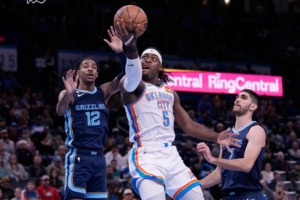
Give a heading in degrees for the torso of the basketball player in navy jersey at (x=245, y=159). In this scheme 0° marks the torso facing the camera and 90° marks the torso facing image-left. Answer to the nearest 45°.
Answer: approximately 45°

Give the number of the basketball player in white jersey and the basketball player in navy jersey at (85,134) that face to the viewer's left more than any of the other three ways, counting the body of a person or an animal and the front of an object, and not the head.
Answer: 0

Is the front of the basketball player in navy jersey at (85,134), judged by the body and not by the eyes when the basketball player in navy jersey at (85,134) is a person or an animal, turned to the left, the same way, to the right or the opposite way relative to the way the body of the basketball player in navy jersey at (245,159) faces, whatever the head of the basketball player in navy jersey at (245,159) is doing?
to the left

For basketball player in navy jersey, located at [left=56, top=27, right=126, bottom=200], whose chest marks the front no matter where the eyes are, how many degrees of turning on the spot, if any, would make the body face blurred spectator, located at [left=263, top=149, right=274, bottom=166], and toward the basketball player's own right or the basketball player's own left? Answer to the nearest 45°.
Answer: approximately 90° to the basketball player's own left

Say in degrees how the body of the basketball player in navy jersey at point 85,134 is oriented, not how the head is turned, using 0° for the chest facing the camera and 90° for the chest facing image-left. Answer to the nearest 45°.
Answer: approximately 315°

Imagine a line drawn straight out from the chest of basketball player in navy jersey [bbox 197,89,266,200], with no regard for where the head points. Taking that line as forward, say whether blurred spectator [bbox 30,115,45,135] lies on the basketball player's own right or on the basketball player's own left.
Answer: on the basketball player's own right

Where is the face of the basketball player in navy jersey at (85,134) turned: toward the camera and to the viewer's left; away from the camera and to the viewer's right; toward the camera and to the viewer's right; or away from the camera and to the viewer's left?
toward the camera and to the viewer's right

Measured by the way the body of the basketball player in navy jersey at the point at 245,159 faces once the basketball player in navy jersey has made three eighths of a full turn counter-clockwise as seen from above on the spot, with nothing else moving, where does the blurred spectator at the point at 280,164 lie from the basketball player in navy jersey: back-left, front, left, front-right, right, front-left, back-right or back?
left
